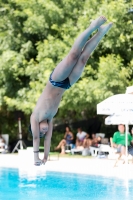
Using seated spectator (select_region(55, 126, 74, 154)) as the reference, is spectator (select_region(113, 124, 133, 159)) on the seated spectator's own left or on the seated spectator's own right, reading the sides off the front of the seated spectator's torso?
on the seated spectator's own left

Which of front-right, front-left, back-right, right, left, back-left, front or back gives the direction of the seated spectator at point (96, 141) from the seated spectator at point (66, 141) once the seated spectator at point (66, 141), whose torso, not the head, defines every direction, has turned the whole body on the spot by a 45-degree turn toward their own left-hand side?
front-left

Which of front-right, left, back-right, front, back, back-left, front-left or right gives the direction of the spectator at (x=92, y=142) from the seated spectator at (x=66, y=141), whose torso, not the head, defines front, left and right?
left

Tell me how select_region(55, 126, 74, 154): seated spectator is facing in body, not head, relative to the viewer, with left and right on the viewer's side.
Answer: facing the viewer and to the left of the viewer
